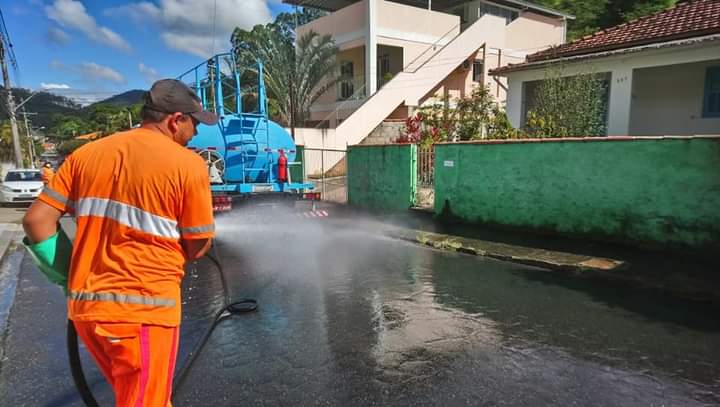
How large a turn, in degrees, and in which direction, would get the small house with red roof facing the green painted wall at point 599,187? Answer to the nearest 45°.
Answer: approximately 45° to its left

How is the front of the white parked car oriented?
toward the camera

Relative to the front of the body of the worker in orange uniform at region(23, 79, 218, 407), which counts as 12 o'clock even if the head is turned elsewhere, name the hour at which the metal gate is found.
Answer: The metal gate is roughly at 12 o'clock from the worker in orange uniform.

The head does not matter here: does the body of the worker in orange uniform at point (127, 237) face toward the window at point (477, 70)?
yes

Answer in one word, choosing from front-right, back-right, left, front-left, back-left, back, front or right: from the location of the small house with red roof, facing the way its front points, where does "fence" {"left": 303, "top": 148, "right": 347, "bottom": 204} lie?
front-right

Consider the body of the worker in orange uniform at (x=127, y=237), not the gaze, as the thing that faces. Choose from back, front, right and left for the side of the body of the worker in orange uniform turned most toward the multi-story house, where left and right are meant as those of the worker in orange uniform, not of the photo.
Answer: front

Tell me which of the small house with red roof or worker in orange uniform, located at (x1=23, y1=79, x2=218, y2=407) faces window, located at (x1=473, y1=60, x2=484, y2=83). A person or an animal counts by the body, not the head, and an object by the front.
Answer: the worker in orange uniform

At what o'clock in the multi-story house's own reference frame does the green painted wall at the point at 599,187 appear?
The green painted wall is roughly at 10 o'clock from the multi-story house.

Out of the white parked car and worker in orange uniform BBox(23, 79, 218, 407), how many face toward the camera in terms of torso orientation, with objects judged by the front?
1

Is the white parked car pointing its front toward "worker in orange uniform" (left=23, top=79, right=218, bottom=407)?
yes

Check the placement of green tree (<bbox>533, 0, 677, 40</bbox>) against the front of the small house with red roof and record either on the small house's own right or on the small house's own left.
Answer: on the small house's own right

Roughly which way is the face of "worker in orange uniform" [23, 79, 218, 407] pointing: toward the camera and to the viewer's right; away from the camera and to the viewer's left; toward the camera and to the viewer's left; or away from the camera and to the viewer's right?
away from the camera and to the viewer's right

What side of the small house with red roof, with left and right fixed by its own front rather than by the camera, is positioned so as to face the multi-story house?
right

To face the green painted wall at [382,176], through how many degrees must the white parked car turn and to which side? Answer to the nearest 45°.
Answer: approximately 45° to its left

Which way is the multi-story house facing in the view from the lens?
facing the viewer and to the left of the viewer

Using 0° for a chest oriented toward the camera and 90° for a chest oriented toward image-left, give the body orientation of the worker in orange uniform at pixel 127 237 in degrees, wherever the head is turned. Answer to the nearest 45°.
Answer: approximately 225°

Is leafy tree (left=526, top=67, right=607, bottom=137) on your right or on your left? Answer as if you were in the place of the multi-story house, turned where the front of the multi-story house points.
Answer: on your left

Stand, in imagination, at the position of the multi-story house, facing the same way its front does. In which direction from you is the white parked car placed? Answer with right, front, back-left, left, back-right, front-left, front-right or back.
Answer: front
